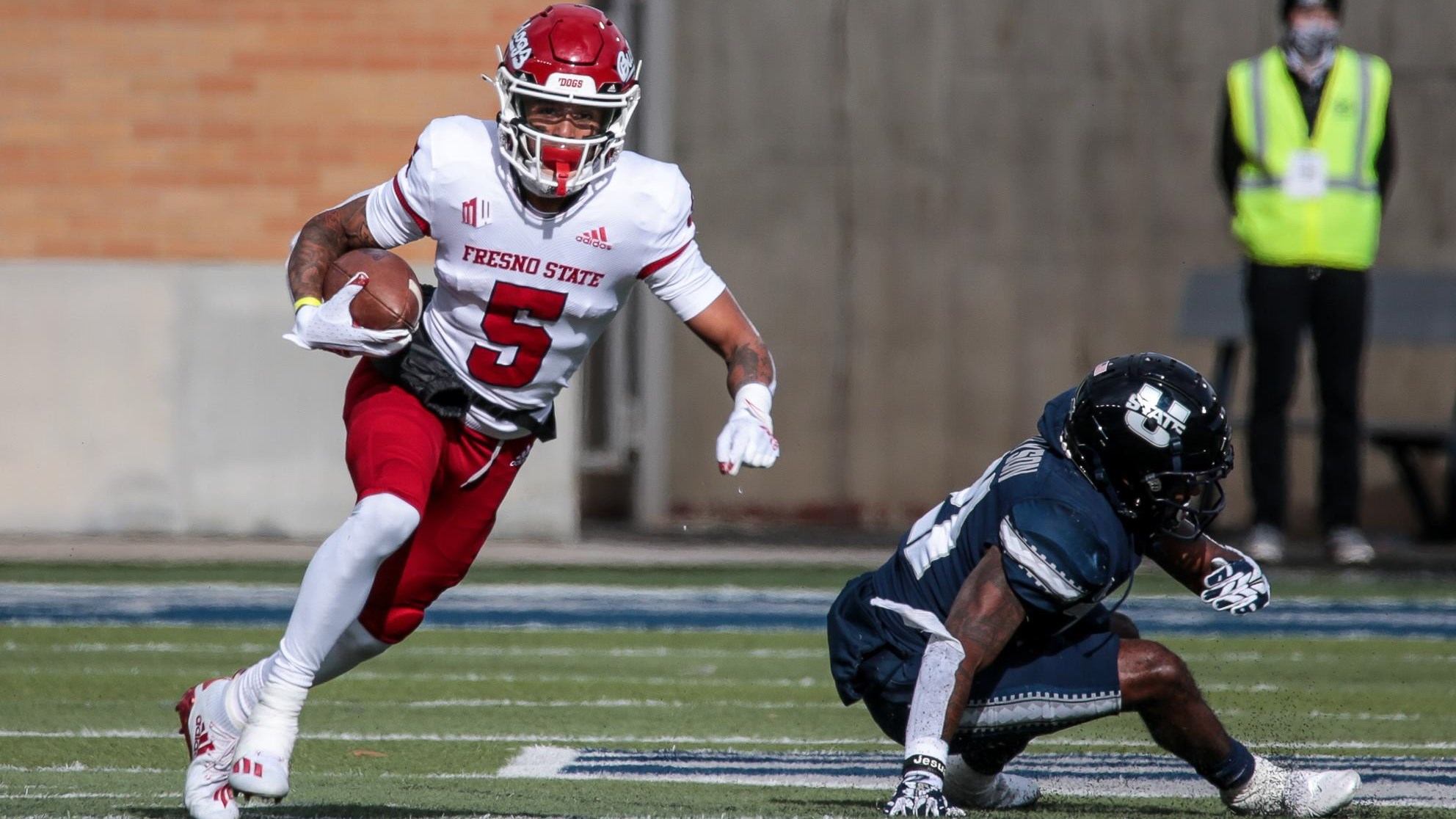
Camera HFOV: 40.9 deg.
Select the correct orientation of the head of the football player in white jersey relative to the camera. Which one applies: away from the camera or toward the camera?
toward the camera

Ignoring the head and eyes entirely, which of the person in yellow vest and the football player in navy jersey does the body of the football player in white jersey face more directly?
the football player in navy jersey

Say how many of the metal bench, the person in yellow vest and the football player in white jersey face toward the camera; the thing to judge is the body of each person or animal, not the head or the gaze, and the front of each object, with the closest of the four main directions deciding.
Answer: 3

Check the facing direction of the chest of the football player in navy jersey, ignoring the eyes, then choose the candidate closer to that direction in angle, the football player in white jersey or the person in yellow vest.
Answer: the person in yellow vest

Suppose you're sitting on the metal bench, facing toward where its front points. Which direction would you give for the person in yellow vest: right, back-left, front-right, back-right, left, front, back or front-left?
front

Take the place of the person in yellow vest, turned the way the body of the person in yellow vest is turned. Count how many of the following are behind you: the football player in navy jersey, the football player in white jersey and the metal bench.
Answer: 1

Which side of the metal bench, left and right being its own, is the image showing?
front

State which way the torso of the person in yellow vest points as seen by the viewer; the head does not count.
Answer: toward the camera

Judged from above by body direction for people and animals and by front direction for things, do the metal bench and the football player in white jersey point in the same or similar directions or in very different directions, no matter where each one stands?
same or similar directions

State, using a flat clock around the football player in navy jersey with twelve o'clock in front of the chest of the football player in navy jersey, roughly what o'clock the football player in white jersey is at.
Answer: The football player in white jersey is roughly at 6 o'clock from the football player in navy jersey.

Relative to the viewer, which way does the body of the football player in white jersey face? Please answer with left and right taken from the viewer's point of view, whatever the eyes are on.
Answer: facing the viewer

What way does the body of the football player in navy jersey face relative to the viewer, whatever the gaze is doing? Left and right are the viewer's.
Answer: facing to the right of the viewer

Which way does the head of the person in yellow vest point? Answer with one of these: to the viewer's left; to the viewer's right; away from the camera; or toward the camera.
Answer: toward the camera

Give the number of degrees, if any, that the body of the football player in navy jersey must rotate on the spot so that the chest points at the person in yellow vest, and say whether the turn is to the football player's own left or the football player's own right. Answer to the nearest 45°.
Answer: approximately 90° to the football player's own left

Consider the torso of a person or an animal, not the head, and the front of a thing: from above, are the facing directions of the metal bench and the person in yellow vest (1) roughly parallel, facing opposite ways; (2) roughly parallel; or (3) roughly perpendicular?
roughly parallel

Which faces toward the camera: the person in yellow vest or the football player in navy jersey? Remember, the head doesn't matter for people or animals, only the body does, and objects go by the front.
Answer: the person in yellow vest

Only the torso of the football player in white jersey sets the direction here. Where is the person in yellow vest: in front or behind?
behind

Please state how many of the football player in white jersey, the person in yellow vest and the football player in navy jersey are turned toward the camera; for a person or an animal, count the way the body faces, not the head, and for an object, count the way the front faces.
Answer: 2

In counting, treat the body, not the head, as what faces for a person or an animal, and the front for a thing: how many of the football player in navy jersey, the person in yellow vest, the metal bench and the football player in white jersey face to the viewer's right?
1

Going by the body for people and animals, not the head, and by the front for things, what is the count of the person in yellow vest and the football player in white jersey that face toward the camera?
2

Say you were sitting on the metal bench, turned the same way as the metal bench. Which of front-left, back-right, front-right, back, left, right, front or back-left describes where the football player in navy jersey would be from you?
front
